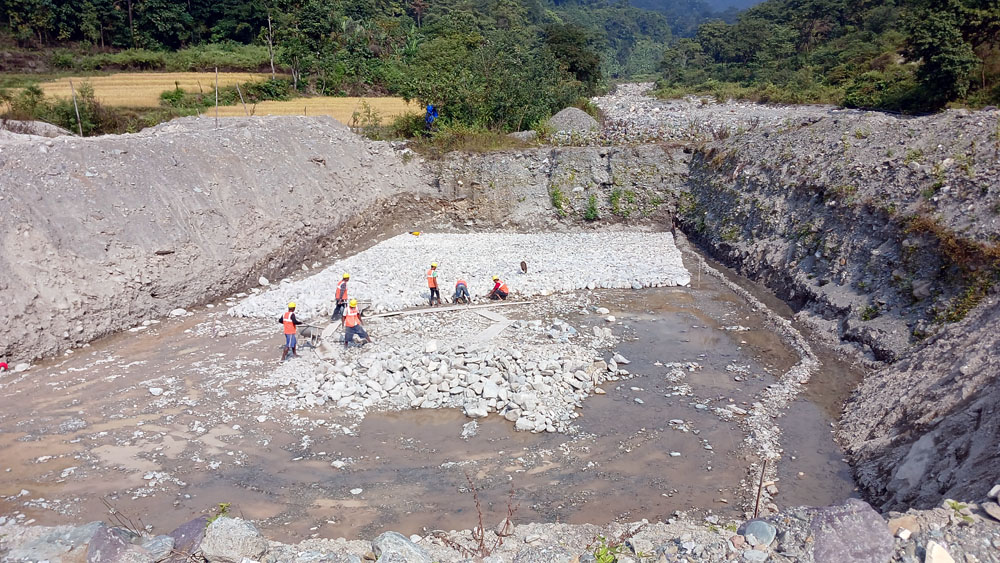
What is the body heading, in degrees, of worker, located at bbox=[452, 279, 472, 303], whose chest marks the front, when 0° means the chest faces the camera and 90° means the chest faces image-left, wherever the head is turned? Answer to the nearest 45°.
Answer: approximately 180°

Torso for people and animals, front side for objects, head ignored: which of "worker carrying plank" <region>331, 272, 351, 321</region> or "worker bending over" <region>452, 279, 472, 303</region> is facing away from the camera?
the worker bending over

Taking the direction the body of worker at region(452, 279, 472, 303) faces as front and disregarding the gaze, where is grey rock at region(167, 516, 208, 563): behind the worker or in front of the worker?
behind

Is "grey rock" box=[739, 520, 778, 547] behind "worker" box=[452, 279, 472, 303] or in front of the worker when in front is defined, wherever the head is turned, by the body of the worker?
behind

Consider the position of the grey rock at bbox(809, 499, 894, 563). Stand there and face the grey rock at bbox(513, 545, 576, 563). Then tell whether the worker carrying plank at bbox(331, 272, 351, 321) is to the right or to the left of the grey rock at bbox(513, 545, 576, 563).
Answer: right

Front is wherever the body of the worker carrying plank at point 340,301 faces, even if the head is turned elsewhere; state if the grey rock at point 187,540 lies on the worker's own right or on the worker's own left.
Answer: on the worker's own right
